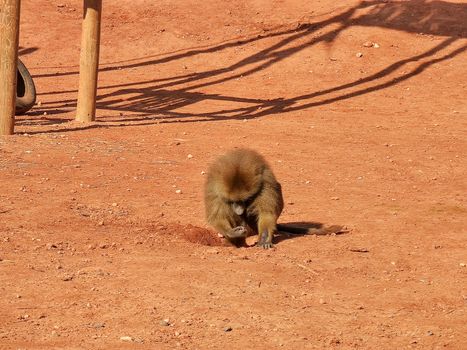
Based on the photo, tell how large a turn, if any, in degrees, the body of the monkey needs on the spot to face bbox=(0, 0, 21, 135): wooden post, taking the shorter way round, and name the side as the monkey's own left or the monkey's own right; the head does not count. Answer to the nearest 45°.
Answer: approximately 135° to the monkey's own right

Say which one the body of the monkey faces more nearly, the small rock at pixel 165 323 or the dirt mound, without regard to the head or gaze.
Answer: the small rock

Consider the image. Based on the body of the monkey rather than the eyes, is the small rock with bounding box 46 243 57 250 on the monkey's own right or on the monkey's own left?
on the monkey's own right

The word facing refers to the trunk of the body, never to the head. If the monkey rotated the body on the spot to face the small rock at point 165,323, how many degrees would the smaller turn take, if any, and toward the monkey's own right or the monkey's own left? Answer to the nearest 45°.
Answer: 0° — it already faces it

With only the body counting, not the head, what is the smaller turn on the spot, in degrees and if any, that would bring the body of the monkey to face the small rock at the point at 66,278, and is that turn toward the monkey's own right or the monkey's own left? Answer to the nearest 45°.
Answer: approximately 45° to the monkey's own right

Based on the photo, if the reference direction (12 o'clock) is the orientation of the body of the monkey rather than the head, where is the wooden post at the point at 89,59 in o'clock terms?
The wooden post is roughly at 5 o'clock from the monkey.

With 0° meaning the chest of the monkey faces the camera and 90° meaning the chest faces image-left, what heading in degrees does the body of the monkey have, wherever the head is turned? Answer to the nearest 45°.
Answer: approximately 0°

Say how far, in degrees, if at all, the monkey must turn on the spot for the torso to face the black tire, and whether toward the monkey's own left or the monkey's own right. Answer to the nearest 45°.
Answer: approximately 135° to the monkey's own right

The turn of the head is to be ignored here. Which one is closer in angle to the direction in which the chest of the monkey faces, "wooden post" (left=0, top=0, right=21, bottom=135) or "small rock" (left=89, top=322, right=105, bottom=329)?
the small rock

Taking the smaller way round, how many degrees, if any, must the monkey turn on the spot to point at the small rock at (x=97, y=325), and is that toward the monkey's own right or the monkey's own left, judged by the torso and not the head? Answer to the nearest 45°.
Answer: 0° — it already faces it

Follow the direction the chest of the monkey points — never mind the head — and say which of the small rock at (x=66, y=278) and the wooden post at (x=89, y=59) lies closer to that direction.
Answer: the small rock
